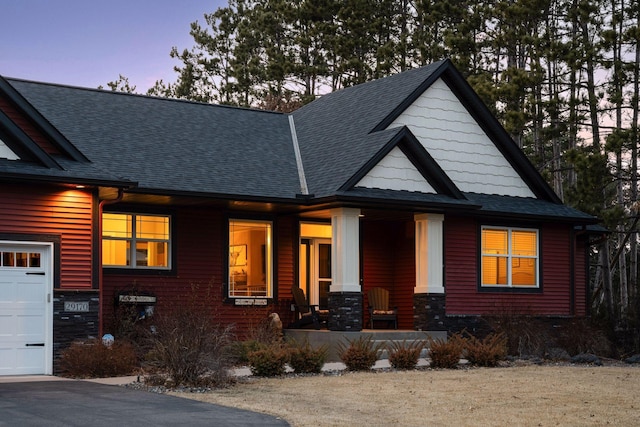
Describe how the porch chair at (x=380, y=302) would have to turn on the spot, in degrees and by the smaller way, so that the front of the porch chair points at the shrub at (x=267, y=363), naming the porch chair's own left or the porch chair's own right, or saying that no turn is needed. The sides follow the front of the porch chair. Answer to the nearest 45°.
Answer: approximately 45° to the porch chair's own right

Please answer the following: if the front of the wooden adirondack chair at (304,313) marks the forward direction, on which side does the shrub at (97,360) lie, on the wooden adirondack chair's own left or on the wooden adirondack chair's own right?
on the wooden adirondack chair's own right

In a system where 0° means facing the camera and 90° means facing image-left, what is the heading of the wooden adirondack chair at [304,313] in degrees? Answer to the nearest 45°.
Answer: approximately 315°

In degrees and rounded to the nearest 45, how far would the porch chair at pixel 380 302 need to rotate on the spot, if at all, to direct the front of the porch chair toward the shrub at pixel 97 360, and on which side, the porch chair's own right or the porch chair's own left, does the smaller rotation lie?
approximately 90° to the porch chair's own right

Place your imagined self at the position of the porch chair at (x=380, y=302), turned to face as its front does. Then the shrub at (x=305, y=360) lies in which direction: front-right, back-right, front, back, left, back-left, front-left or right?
front-right

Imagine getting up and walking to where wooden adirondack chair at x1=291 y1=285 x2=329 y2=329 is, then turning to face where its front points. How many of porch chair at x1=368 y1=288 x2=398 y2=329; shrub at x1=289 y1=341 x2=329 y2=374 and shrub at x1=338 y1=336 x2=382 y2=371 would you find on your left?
1
